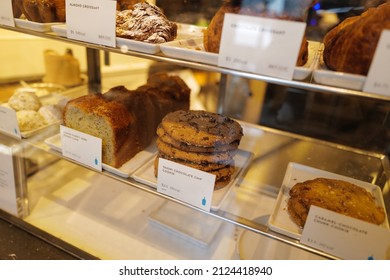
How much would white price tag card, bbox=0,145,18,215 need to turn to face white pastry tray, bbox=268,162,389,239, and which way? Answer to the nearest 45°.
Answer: approximately 90° to its left

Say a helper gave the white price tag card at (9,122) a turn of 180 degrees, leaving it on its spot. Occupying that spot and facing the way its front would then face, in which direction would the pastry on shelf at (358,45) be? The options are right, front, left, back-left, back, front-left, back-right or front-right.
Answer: right

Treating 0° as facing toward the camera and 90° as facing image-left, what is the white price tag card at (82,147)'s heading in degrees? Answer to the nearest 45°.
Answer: approximately 45°

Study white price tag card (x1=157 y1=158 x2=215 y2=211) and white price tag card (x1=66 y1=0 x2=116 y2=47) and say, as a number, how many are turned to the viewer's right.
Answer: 0

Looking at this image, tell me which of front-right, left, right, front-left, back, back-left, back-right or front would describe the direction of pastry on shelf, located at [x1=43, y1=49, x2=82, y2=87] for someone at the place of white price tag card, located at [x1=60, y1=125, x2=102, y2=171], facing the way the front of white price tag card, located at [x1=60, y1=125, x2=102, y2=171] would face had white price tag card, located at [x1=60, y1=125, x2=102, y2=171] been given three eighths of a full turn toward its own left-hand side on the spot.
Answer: left

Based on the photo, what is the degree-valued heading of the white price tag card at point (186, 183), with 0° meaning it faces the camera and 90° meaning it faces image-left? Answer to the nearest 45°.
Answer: approximately 45°

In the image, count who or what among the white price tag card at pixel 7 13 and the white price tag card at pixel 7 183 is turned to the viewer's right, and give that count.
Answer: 0

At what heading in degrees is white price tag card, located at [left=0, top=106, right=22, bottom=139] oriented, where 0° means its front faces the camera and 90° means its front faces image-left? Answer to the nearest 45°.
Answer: approximately 45°

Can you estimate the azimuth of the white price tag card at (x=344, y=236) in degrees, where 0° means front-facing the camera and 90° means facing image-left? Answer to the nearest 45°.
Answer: approximately 45°

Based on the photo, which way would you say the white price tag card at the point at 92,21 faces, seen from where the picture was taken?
facing the viewer and to the left of the viewer
